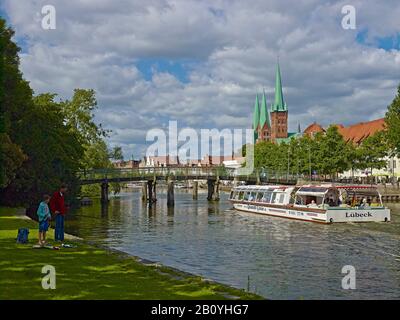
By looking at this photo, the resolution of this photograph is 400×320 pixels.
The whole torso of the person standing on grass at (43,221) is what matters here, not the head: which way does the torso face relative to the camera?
to the viewer's right

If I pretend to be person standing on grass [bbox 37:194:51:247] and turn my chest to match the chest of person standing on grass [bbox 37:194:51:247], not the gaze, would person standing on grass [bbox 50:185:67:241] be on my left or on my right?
on my left
